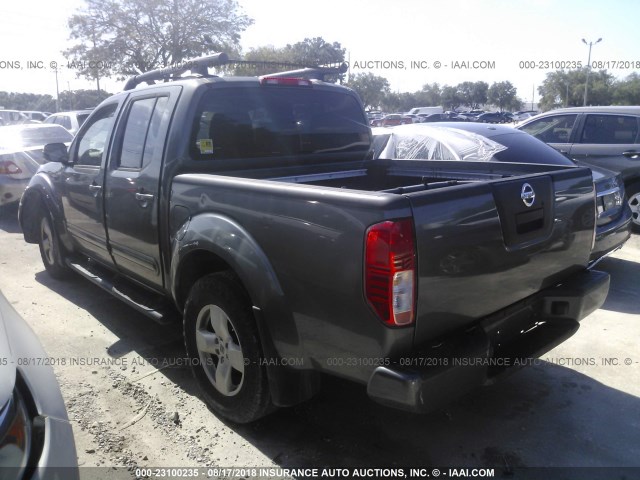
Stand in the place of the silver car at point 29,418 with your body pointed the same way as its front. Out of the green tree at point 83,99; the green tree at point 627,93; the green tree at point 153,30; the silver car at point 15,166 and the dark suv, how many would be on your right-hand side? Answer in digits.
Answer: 0

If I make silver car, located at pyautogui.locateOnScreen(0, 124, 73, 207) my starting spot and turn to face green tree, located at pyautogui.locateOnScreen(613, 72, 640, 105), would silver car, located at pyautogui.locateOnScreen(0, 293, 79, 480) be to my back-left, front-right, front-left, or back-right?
back-right

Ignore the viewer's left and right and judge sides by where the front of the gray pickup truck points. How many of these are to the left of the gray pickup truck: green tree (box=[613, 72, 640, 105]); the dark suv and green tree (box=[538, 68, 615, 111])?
0

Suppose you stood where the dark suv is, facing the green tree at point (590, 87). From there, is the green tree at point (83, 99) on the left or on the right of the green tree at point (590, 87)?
left

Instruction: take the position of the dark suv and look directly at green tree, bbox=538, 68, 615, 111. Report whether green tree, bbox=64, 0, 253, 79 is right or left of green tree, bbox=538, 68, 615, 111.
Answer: left

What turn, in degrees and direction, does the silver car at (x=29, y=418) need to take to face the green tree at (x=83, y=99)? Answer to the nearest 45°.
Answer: approximately 135° to its left

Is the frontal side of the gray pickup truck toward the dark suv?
no

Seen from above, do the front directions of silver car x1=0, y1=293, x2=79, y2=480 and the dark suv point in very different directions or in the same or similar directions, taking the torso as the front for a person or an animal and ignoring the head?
very different directions

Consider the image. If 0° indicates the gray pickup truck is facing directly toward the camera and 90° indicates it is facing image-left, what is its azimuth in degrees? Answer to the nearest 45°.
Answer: approximately 135°
